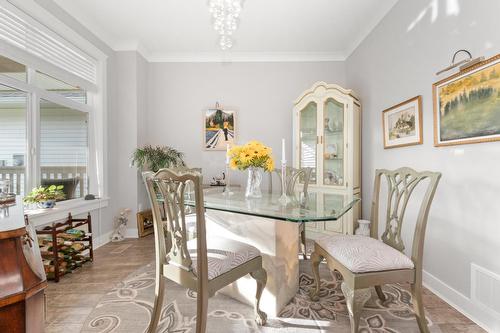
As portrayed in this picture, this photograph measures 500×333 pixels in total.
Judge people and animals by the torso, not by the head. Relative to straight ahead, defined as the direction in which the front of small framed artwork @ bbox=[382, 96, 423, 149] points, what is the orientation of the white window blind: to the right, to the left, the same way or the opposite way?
the opposite way

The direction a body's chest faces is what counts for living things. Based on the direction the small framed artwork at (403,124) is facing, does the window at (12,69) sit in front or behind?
in front

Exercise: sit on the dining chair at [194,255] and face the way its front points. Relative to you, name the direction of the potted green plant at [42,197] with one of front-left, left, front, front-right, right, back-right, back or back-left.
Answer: left

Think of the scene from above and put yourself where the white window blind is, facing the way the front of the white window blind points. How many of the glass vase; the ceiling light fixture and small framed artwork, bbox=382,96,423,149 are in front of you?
3

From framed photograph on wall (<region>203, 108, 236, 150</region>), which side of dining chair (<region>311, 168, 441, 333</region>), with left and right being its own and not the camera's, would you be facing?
right

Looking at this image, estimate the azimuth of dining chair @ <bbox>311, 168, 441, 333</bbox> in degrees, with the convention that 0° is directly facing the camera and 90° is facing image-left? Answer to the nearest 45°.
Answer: approximately 45°

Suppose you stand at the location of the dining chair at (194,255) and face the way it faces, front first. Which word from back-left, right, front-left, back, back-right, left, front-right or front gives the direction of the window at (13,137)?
left

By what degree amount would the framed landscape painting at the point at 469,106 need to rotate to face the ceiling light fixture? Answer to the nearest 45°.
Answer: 0° — it already faces it

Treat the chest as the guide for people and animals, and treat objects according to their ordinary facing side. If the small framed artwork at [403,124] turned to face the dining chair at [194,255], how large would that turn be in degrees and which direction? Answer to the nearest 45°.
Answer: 0° — it already faces it

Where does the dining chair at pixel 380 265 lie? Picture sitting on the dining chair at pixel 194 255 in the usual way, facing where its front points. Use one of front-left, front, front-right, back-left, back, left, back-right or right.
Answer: front-right

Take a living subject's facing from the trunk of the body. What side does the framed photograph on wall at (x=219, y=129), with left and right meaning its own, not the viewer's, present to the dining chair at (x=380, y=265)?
front

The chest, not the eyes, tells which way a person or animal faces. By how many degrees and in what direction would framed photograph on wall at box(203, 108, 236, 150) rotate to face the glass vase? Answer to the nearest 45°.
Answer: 0° — it already faces it

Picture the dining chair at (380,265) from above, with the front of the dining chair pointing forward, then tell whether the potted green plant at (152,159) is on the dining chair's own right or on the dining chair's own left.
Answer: on the dining chair's own right

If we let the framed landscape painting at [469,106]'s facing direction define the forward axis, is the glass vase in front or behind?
in front

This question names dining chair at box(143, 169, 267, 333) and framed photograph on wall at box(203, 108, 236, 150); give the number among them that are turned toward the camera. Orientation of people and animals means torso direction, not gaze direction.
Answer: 1
